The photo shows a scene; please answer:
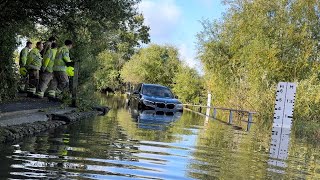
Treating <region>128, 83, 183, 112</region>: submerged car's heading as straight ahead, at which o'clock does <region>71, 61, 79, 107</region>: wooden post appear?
The wooden post is roughly at 2 o'clock from the submerged car.

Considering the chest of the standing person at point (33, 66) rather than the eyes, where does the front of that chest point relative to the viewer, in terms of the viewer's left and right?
facing to the right of the viewer

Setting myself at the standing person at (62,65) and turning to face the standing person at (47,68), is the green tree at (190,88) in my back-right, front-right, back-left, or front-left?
back-right

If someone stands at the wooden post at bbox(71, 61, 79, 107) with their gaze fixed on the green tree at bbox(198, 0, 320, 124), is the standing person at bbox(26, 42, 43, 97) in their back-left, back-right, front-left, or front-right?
back-left

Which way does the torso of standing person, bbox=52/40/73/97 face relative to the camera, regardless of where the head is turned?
to the viewer's right

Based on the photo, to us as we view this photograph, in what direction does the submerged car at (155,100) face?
facing the viewer and to the right of the viewer

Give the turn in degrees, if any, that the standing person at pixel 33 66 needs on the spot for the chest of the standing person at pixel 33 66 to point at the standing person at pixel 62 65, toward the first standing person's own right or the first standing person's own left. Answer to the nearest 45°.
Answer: approximately 45° to the first standing person's own right

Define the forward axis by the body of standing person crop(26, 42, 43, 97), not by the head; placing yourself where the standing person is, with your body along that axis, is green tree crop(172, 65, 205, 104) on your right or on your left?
on your left

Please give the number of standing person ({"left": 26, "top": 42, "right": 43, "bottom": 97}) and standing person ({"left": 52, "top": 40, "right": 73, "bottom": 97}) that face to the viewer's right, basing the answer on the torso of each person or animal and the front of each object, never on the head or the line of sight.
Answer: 2

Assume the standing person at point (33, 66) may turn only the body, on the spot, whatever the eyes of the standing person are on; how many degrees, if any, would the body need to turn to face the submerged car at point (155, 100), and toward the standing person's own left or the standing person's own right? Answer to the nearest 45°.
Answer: approximately 45° to the standing person's own left

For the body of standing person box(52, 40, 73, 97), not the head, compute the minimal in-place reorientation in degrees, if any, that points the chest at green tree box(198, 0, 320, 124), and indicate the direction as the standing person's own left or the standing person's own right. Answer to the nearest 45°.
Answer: approximately 45° to the standing person's own left

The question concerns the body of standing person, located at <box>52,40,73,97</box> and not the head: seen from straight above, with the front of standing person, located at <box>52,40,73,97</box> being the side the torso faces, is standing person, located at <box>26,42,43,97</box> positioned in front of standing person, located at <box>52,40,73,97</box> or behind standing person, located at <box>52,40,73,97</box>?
behind
